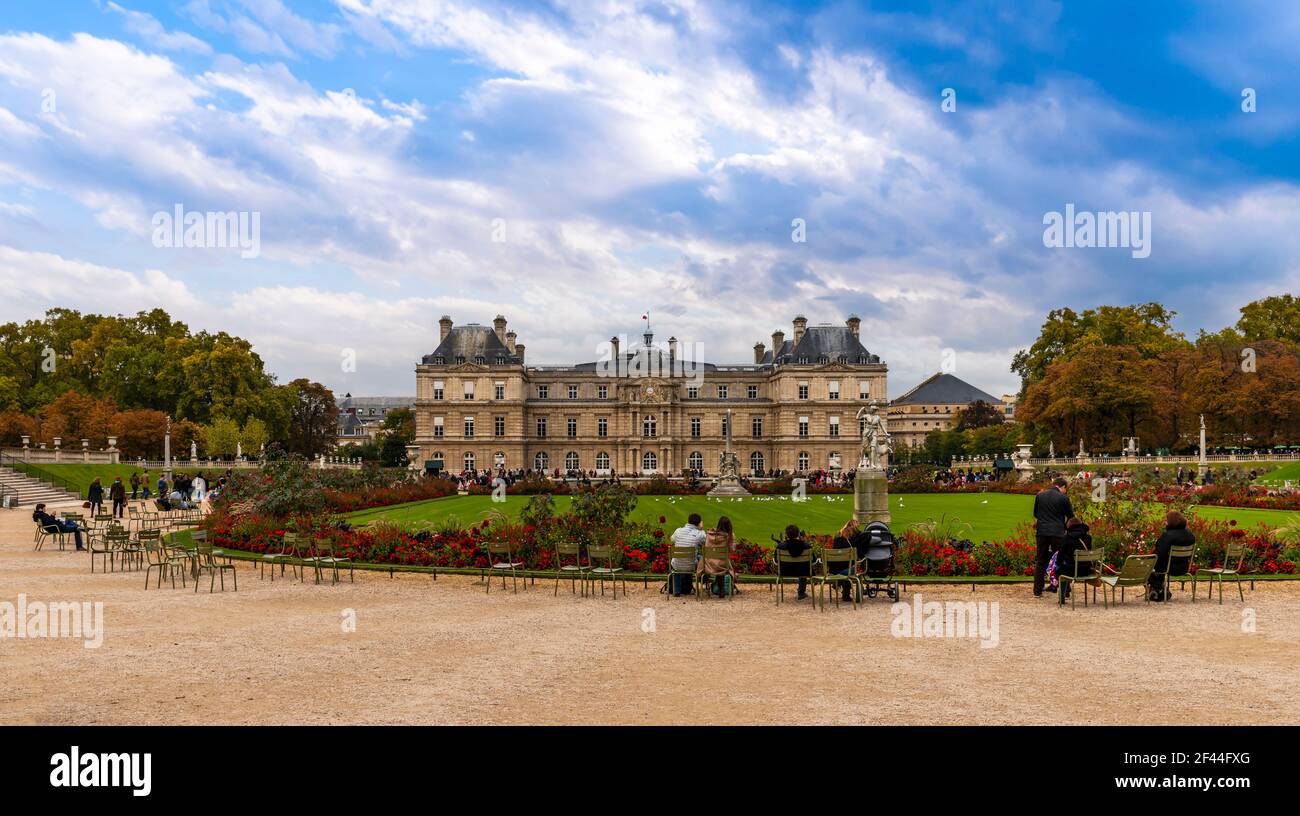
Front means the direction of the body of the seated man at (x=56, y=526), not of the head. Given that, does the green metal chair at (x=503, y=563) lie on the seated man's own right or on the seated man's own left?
on the seated man's own right

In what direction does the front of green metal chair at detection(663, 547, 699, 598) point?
away from the camera

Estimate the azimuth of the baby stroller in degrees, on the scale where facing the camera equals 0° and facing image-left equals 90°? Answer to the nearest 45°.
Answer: approximately 180°

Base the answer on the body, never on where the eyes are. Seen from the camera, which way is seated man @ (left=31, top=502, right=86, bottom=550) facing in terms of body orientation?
to the viewer's right

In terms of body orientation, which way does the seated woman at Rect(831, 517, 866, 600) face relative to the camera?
away from the camera

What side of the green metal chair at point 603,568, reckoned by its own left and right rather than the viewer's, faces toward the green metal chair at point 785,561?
right

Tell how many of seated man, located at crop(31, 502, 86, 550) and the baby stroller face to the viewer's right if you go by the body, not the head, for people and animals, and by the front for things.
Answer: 1

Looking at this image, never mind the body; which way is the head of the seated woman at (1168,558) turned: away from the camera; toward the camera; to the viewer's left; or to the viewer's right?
away from the camera

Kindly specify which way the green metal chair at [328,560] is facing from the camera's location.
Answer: facing away from the viewer and to the right of the viewer

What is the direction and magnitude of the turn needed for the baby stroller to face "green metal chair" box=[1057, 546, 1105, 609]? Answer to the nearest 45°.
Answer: approximately 90° to its right

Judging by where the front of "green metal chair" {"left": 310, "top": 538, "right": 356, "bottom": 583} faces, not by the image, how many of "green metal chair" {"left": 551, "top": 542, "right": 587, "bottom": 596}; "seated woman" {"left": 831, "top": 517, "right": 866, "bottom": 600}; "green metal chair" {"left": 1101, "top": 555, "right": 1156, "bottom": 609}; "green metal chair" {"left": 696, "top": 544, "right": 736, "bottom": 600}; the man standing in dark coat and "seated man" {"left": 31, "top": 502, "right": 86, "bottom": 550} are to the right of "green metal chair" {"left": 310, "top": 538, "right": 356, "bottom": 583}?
5
